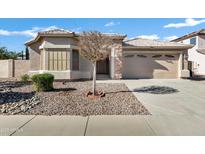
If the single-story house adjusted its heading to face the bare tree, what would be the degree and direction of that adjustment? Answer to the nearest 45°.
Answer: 0° — it already faces it

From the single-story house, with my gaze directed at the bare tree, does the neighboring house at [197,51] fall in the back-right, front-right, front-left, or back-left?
back-left

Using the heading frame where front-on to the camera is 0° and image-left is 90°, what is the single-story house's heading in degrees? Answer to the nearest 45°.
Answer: approximately 0°

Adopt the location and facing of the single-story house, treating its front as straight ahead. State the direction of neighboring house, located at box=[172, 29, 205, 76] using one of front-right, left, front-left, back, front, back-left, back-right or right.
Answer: back-left

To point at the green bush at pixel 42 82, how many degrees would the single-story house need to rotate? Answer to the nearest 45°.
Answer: approximately 45° to its right

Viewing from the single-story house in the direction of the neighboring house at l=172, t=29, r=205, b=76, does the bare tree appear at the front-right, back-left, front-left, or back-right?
back-right

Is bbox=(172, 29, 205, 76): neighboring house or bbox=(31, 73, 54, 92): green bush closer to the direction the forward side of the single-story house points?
the green bush

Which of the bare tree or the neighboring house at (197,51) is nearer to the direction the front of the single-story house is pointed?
the bare tree
